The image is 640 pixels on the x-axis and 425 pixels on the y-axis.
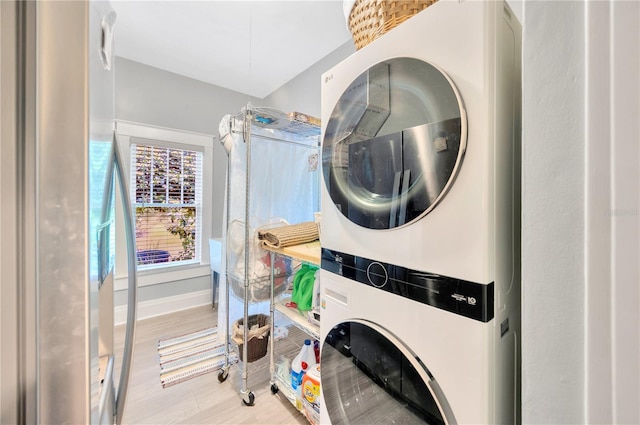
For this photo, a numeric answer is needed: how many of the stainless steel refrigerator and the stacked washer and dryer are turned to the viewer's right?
1

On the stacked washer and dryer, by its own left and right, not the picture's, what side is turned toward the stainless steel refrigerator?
front

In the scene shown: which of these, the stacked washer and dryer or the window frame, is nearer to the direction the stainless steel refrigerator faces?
the stacked washer and dryer

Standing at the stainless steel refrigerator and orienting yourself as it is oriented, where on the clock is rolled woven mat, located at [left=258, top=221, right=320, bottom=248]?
The rolled woven mat is roughly at 11 o'clock from the stainless steel refrigerator.

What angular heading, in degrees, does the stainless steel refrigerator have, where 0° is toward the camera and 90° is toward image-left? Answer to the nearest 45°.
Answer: approximately 270°

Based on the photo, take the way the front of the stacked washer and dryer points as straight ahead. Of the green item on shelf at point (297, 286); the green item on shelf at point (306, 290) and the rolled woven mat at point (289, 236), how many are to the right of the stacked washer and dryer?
3

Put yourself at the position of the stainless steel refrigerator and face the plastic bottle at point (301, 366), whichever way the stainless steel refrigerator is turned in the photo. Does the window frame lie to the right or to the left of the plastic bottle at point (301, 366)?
left

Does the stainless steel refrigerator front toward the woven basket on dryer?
yes

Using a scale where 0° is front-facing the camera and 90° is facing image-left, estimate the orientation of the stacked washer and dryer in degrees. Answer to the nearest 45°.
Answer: approximately 45°

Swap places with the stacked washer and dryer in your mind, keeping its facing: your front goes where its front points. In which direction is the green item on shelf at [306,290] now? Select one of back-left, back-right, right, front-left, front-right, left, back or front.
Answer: right

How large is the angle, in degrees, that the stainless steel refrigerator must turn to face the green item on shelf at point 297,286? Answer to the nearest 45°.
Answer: approximately 45° to its left

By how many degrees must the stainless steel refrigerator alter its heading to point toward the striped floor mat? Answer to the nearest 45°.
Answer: approximately 45° to its left

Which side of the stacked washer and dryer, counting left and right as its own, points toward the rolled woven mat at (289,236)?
right

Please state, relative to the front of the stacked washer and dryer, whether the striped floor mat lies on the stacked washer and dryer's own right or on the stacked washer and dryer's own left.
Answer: on the stacked washer and dryer's own right
